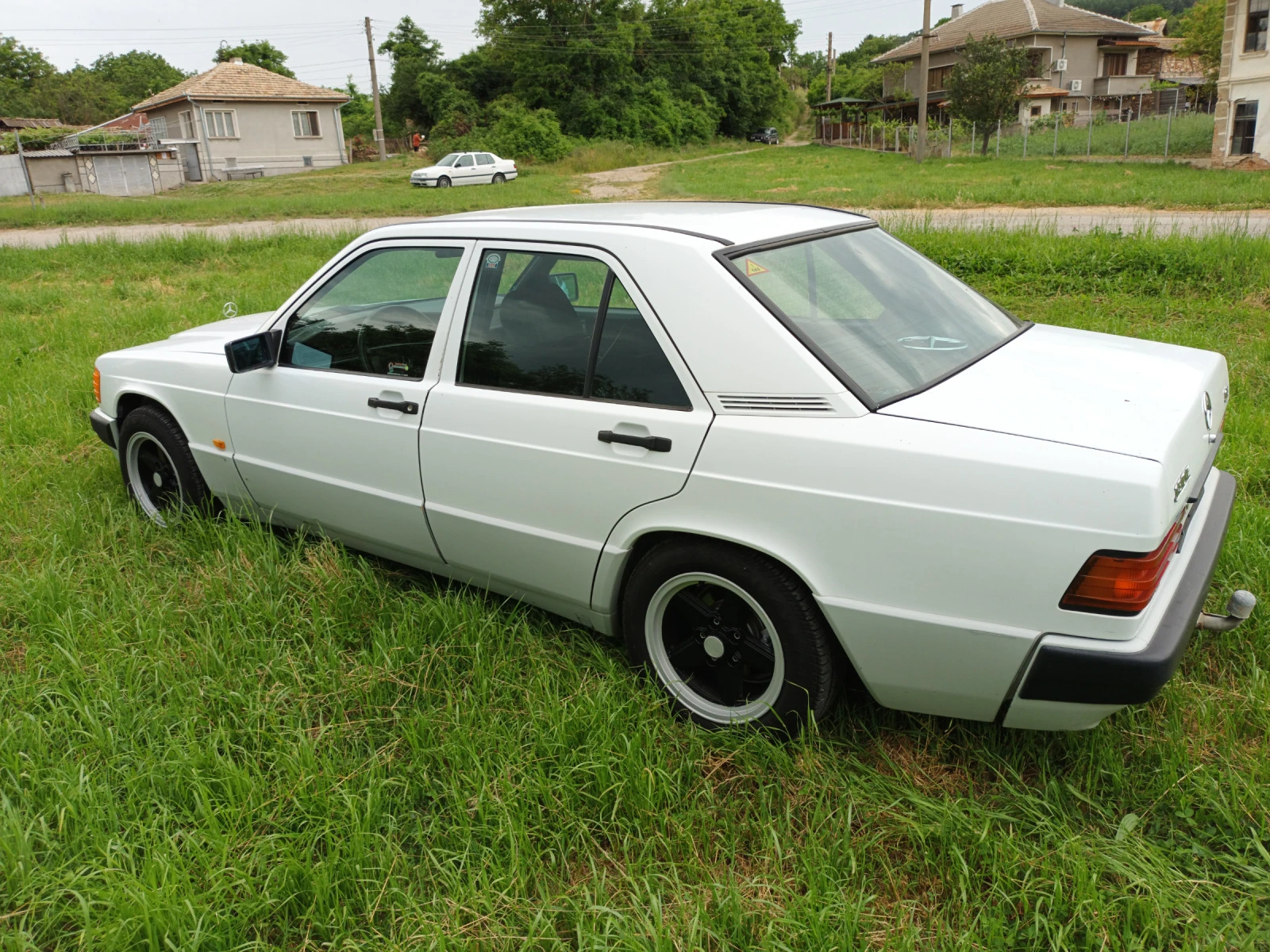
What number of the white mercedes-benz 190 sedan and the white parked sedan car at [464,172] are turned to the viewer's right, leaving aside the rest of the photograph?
0

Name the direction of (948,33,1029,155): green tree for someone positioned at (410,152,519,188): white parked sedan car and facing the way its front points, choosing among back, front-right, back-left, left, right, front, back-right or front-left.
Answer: back-left

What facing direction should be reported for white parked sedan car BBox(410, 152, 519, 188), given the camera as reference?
facing the viewer and to the left of the viewer

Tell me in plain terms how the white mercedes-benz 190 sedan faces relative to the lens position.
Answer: facing away from the viewer and to the left of the viewer

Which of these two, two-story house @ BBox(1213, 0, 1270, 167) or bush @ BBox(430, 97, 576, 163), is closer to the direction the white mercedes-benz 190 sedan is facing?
the bush

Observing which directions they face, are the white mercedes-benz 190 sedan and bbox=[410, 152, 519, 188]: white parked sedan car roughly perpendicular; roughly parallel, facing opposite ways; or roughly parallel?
roughly perpendicular

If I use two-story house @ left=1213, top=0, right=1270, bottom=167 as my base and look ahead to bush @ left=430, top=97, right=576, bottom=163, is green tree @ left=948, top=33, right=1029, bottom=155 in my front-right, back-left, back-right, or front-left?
front-right

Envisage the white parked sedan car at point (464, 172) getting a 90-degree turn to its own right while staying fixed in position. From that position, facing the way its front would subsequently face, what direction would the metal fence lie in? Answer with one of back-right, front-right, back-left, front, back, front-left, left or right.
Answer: back-right

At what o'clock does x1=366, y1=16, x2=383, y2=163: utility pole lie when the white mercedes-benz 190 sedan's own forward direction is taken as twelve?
The utility pole is roughly at 1 o'clock from the white mercedes-benz 190 sedan.

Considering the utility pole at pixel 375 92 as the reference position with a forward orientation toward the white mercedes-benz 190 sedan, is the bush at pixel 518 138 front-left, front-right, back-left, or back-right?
front-left

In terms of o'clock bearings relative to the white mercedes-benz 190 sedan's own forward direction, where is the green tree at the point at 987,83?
The green tree is roughly at 2 o'clock from the white mercedes-benz 190 sedan.

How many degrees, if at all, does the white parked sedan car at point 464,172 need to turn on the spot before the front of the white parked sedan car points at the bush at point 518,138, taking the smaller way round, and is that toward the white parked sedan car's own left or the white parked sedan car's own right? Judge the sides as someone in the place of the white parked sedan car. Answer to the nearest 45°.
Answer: approximately 135° to the white parked sedan car's own right

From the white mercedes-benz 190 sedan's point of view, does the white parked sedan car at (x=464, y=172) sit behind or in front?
in front
